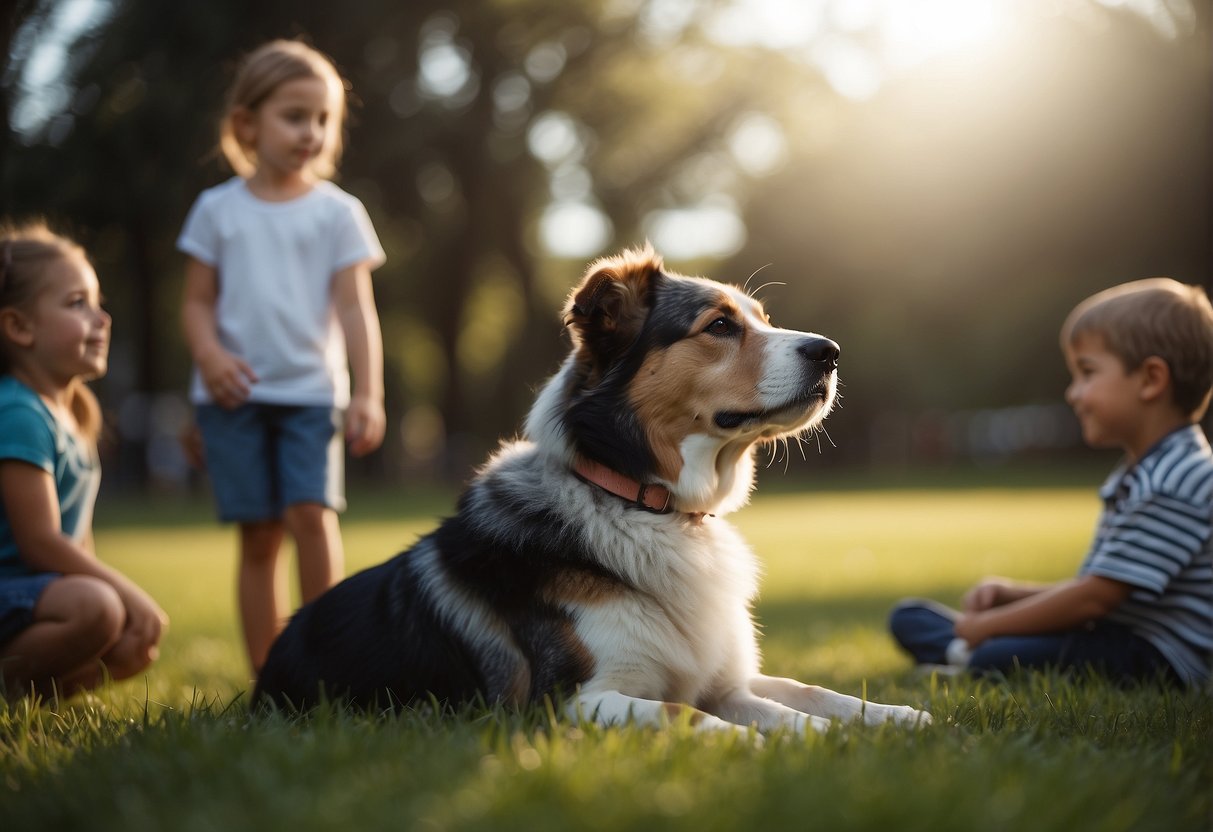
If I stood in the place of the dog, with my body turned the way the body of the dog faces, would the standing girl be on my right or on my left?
on my left

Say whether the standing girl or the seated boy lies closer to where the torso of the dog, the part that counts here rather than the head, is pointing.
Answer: the seated boy

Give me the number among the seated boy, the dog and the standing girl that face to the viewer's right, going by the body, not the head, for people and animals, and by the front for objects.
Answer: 1

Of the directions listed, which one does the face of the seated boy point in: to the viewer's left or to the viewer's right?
to the viewer's left

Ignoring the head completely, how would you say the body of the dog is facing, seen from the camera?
to the viewer's right

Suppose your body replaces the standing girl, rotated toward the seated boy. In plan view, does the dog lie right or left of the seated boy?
right

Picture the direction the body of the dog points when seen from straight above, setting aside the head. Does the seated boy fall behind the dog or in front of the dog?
in front

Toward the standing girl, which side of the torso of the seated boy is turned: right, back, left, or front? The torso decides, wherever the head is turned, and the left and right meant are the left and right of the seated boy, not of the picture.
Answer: front

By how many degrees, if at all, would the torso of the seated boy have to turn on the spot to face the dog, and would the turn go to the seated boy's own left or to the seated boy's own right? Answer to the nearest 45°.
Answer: approximately 45° to the seated boy's own left

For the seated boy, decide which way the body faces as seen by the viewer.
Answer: to the viewer's left

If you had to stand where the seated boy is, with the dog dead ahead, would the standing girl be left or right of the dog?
right

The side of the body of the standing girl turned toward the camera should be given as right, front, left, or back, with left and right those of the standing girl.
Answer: front
